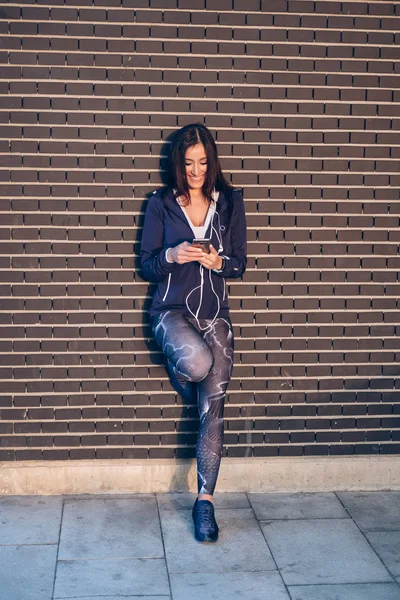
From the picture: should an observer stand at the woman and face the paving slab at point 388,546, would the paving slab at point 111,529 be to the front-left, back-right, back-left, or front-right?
back-right

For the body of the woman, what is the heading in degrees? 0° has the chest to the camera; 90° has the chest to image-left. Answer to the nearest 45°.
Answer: approximately 0°
